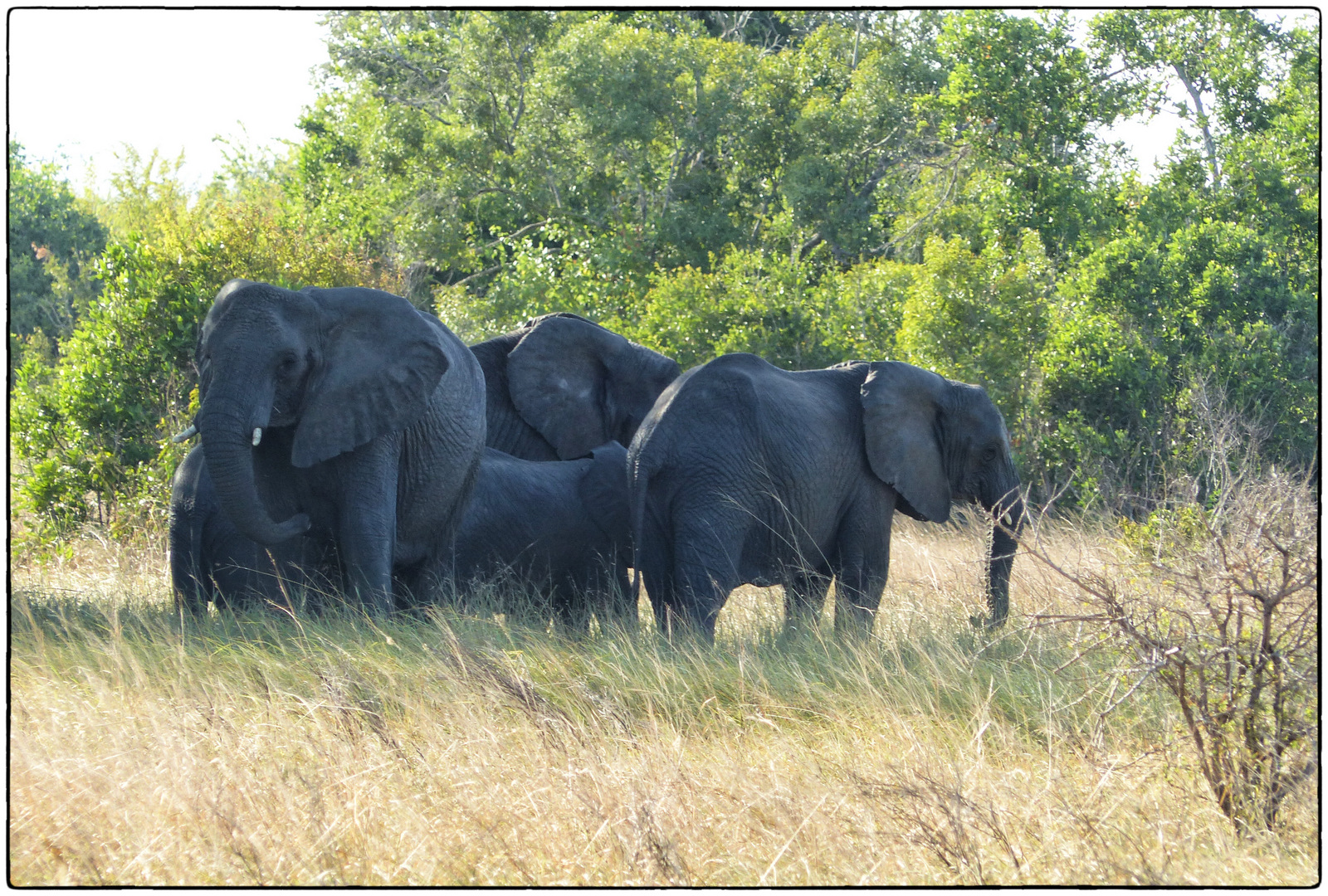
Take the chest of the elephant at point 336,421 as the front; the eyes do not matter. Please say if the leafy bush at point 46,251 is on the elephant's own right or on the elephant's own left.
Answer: on the elephant's own right

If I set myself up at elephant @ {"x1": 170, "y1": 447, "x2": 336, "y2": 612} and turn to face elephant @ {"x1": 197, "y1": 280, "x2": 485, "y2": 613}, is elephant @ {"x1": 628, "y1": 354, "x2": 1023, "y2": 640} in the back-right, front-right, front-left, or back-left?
front-left

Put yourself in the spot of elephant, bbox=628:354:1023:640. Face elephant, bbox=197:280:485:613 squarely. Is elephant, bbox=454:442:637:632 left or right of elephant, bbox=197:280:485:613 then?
right

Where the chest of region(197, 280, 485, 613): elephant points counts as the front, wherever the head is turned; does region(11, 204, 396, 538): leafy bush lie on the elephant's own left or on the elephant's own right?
on the elephant's own right

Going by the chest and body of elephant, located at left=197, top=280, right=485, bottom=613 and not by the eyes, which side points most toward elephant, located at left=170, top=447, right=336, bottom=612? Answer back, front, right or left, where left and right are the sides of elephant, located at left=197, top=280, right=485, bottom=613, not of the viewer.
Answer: right

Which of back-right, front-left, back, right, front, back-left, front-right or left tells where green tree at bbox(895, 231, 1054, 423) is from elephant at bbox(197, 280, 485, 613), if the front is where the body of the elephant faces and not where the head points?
back

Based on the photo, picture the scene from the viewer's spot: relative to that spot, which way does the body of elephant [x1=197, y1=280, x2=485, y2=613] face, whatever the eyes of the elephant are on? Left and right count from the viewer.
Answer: facing the viewer and to the left of the viewer
